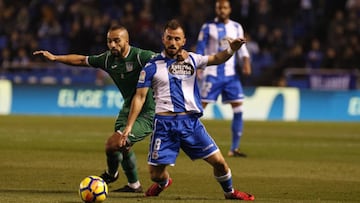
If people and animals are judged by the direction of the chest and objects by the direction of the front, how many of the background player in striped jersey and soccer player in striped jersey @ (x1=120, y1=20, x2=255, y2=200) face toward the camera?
2

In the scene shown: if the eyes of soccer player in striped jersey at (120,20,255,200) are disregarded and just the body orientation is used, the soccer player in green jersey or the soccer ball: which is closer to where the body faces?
the soccer ball

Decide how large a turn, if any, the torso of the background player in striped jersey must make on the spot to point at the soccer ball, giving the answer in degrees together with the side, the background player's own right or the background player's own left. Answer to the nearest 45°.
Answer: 0° — they already face it

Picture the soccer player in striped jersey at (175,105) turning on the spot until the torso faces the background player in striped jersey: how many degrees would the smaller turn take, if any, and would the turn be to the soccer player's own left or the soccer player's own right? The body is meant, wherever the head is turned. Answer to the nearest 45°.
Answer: approximately 180°

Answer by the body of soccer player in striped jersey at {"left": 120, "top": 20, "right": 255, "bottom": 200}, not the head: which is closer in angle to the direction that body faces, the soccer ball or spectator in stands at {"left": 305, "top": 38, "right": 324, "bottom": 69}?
the soccer ball
